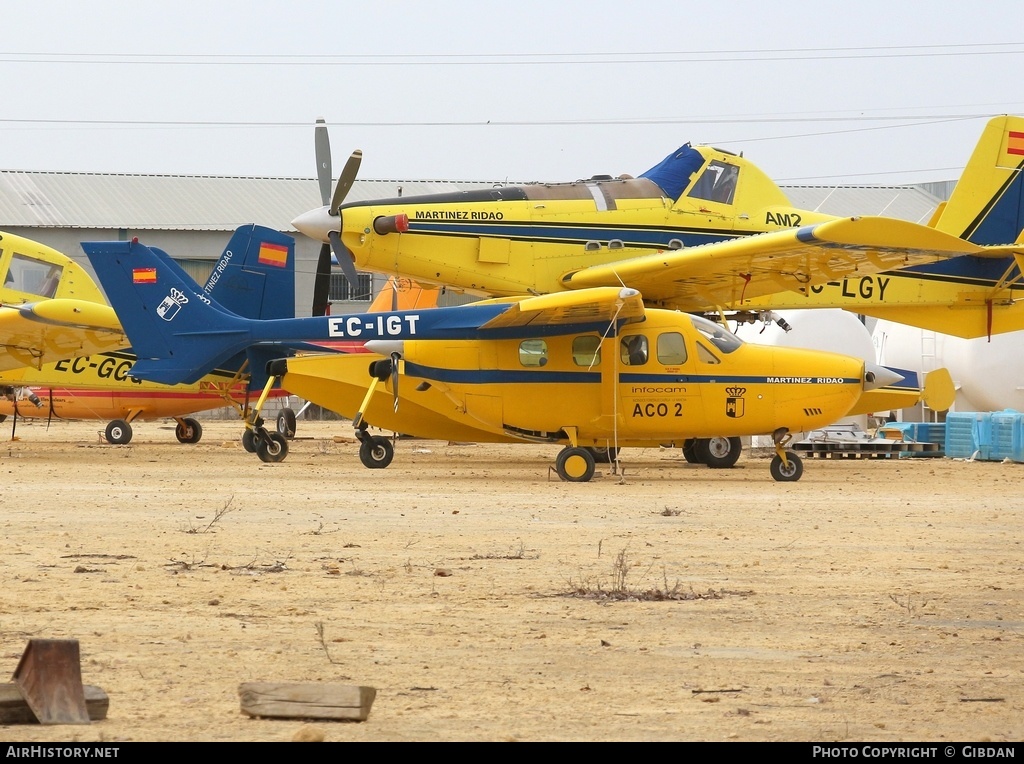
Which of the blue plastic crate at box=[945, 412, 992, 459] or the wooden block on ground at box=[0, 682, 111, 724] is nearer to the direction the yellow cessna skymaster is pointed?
the blue plastic crate

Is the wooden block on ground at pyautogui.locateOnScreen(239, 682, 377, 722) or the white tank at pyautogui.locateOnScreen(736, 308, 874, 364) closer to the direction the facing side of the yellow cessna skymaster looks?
the white tank

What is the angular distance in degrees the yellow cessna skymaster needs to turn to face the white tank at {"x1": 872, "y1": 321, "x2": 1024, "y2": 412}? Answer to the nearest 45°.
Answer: approximately 45° to its left

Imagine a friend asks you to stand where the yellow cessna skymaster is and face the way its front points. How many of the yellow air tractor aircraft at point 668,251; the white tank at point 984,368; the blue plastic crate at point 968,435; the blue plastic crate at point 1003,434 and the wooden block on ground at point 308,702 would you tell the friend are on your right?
1

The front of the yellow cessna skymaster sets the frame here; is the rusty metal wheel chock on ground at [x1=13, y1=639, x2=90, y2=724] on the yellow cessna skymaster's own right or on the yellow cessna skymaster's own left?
on the yellow cessna skymaster's own right

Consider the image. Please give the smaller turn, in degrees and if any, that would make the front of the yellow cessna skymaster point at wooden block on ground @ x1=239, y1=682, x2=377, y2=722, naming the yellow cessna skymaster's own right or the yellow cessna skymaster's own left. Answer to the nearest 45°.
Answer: approximately 90° to the yellow cessna skymaster's own right

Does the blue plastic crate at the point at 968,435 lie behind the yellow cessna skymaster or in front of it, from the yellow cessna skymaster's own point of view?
in front

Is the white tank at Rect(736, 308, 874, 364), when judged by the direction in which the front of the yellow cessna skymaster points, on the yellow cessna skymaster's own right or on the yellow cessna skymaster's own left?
on the yellow cessna skymaster's own left

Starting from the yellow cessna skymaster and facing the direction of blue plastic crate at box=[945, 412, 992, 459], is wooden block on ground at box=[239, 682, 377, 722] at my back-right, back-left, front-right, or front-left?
back-right

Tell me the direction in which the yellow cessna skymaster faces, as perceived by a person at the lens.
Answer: facing to the right of the viewer

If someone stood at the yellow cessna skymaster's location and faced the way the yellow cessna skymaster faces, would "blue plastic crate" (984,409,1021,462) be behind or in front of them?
in front

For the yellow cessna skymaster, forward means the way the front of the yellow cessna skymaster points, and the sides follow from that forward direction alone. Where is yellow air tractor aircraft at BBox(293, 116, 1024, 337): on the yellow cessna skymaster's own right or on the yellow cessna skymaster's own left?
on the yellow cessna skymaster's own left

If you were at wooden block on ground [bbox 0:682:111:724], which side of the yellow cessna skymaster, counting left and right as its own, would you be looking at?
right
